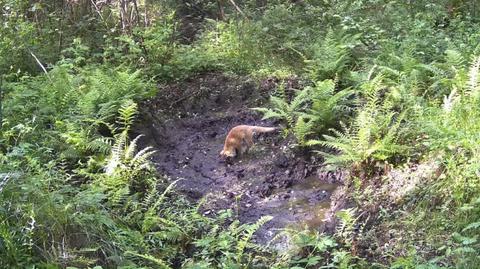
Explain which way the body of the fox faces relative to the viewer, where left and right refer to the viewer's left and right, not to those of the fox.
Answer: facing the viewer and to the left of the viewer

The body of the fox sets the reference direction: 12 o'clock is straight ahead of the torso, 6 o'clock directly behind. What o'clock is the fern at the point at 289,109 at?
The fern is roughly at 7 o'clock from the fox.
